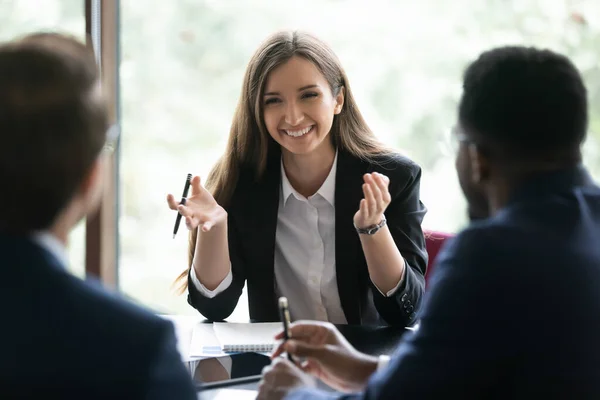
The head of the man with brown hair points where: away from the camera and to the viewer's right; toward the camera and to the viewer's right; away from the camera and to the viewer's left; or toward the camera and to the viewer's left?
away from the camera and to the viewer's right

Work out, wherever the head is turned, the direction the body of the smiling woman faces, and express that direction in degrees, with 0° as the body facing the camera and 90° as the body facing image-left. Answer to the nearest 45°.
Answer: approximately 0°

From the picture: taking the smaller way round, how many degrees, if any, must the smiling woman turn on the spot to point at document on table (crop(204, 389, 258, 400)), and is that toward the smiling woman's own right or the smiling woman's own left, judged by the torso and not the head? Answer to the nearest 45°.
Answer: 0° — they already face it

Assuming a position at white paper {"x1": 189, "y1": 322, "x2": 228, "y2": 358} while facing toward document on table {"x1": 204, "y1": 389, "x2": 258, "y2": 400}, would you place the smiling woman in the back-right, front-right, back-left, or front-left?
back-left
